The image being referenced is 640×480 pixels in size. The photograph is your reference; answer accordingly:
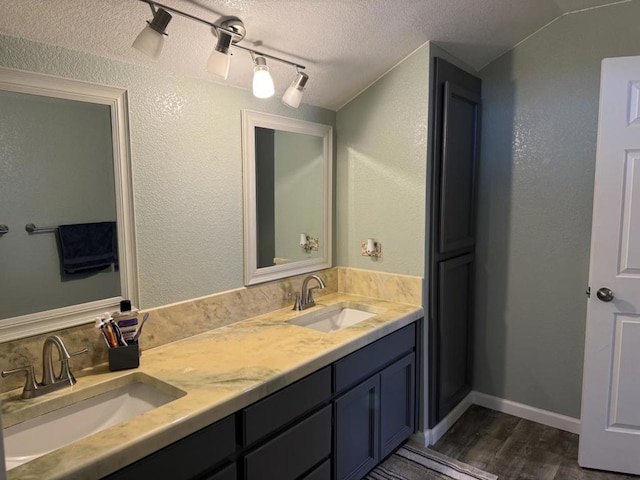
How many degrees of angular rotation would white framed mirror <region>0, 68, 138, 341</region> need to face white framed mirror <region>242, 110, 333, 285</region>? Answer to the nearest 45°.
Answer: approximately 45° to its left

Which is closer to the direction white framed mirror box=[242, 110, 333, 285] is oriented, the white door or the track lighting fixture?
the white door

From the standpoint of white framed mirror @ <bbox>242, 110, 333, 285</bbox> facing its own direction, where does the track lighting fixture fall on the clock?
The track lighting fixture is roughly at 2 o'clock from the white framed mirror.

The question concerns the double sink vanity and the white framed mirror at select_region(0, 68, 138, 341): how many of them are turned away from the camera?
0

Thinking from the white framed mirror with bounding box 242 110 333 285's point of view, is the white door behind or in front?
in front

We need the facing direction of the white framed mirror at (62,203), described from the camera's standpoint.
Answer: facing the viewer and to the right of the viewer

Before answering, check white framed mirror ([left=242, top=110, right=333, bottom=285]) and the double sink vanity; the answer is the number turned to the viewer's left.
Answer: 0

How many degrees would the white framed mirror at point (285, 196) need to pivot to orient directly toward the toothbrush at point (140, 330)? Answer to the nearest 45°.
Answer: approximately 90° to its right
